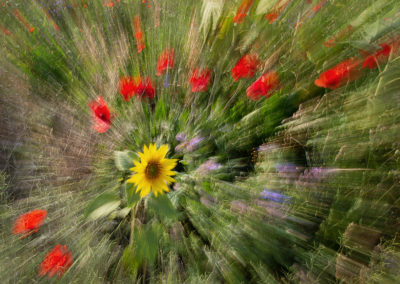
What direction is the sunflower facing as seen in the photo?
toward the camera
